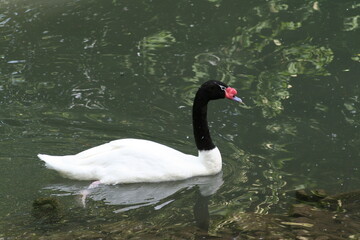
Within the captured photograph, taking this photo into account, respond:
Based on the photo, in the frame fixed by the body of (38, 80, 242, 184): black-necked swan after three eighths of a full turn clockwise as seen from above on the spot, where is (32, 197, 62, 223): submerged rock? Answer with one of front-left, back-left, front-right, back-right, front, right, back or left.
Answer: front

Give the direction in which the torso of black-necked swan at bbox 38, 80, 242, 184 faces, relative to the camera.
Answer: to the viewer's right
